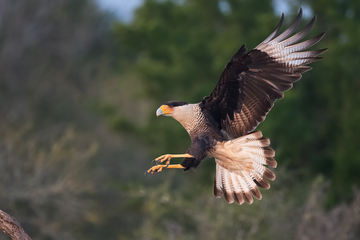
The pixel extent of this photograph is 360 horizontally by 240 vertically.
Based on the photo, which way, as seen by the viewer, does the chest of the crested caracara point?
to the viewer's left

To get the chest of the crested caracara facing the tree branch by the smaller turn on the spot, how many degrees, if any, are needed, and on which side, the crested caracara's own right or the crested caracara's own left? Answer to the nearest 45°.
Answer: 0° — it already faces it
